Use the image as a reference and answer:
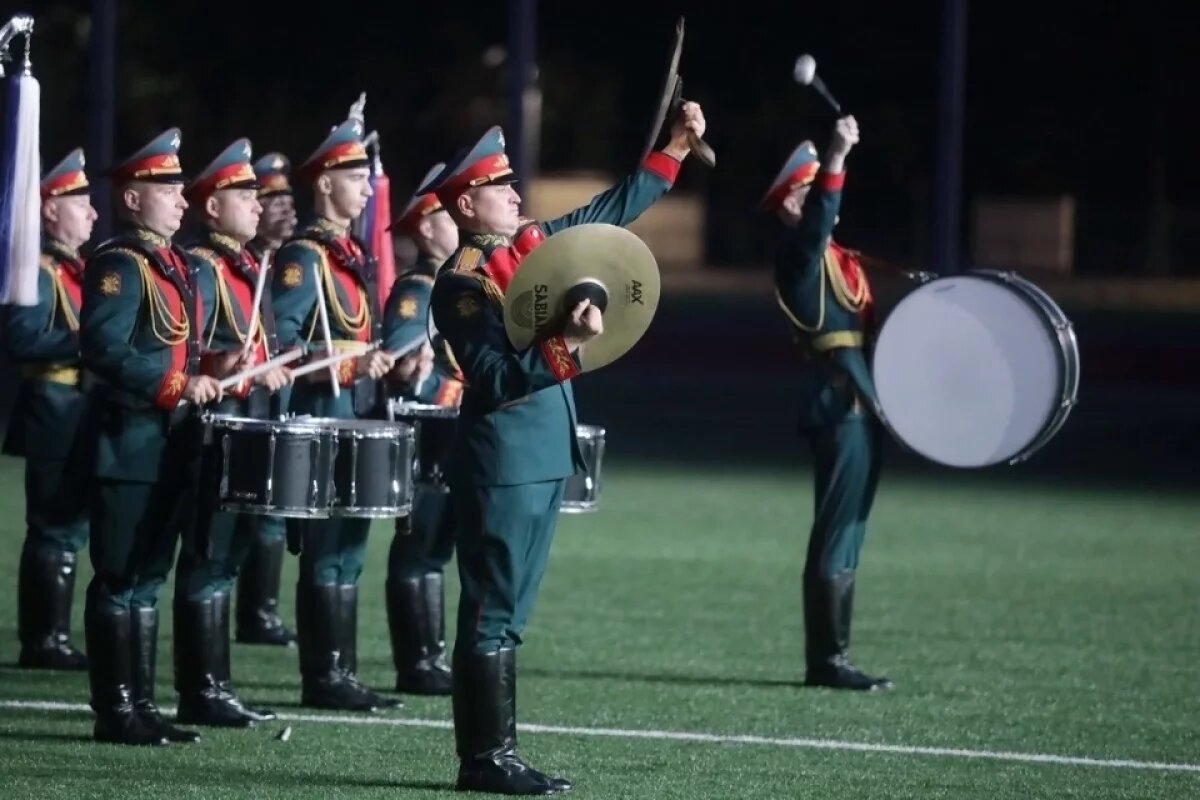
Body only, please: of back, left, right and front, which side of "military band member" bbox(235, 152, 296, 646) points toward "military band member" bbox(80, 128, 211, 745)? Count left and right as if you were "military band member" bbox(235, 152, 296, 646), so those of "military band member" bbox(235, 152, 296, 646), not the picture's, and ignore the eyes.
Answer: right

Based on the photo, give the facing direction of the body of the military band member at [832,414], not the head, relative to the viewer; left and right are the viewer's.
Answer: facing to the right of the viewer

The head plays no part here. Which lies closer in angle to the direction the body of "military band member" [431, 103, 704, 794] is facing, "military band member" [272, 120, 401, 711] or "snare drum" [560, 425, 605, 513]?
the snare drum

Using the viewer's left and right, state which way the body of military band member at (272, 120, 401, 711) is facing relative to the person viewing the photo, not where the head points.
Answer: facing to the right of the viewer

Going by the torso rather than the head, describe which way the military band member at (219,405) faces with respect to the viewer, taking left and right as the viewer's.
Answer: facing to the right of the viewer

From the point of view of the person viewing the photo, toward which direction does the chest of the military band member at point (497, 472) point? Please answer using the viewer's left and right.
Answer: facing to the right of the viewer

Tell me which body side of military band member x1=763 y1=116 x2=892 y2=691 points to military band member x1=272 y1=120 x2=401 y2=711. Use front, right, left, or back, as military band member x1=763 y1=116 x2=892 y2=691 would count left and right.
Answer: back

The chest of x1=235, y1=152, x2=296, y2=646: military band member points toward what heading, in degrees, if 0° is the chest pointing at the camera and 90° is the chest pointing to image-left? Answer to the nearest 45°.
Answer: approximately 270°

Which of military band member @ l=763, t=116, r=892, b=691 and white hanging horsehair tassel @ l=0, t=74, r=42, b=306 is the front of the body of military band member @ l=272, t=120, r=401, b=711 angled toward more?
the military band member

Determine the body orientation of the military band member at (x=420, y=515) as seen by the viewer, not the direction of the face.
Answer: to the viewer's right

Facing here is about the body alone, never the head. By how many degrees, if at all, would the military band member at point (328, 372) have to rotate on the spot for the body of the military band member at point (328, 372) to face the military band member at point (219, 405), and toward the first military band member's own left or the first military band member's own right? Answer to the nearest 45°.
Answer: approximately 135° to the first military band member's own right
